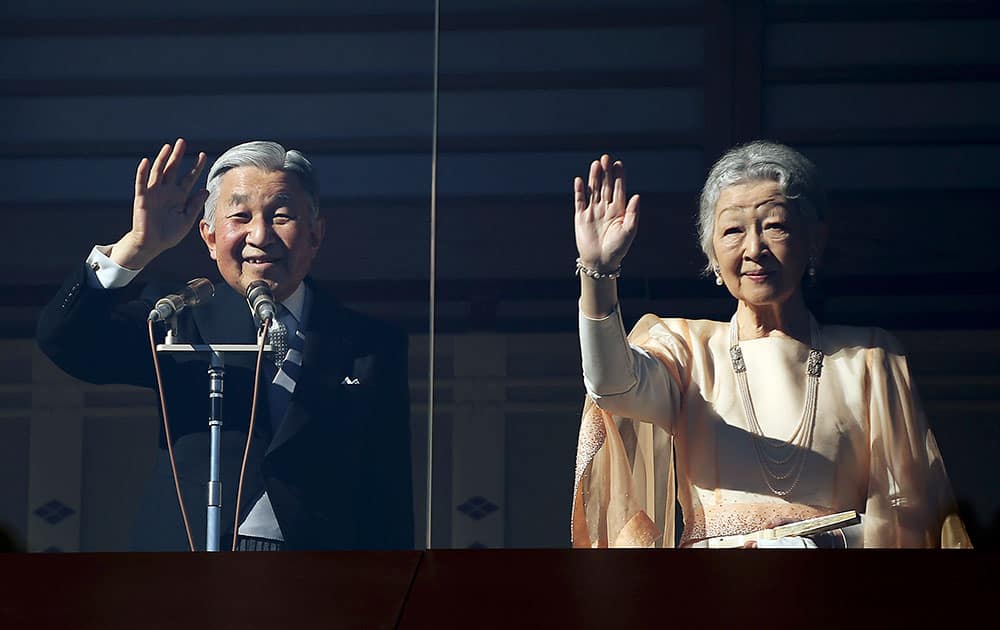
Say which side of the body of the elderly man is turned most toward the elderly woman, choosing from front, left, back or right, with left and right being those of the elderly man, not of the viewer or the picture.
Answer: left

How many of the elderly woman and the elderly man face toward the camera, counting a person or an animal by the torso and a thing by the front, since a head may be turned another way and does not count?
2

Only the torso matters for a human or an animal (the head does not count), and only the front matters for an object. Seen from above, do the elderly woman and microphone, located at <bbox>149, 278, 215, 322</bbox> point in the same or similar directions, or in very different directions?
very different directions

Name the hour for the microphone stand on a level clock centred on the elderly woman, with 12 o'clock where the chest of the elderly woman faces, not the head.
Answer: The microphone stand is roughly at 3 o'clock from the elderly woman.

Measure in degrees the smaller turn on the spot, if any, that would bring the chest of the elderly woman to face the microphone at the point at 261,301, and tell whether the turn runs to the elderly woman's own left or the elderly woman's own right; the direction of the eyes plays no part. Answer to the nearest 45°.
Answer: approximately 90° to the elderly woman's own right

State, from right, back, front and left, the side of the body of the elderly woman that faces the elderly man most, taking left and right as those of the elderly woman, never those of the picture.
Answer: right

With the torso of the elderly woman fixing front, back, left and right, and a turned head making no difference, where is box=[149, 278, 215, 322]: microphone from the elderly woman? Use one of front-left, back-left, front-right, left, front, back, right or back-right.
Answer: right

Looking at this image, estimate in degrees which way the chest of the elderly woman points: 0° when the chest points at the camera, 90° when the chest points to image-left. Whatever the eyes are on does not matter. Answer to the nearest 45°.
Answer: approximately 0°

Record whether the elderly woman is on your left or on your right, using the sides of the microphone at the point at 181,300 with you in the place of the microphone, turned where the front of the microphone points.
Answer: on your right

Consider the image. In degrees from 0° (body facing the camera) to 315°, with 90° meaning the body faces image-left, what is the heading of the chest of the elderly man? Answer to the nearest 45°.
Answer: approximately 0°
